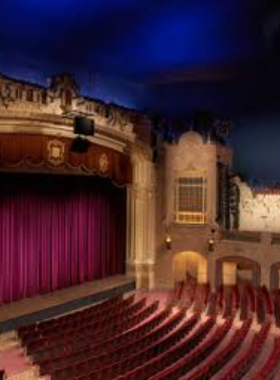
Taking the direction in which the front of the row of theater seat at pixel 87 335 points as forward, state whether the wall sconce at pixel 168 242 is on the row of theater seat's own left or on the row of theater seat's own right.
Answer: on the row of theater seat's own right

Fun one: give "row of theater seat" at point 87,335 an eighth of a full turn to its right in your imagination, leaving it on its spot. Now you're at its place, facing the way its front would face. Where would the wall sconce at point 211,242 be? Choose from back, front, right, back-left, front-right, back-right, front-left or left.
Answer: front-right

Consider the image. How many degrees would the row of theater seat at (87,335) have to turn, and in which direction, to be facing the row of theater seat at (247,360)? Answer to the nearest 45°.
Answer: approximately 180°

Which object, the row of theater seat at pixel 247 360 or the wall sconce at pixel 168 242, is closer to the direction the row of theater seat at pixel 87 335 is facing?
the wall sconce

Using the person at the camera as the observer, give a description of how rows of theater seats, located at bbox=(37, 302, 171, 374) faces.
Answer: facing away from the viewer and to the left of the viewer

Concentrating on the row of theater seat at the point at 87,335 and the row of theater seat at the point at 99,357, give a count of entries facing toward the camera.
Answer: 0

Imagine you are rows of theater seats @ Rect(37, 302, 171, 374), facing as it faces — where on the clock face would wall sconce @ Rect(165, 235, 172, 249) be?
The wall sconce is roughly at 2 o'clock from the rows of theater seats.

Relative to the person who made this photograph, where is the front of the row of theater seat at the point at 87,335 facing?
facing away from the viewer and to the left of the viewer
